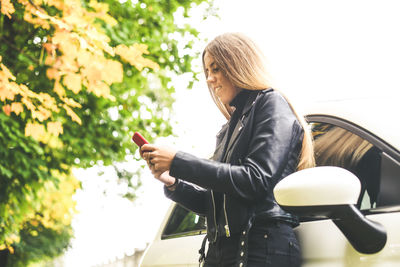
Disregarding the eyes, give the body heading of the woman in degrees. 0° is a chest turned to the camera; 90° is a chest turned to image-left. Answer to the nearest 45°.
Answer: approximately 45°
